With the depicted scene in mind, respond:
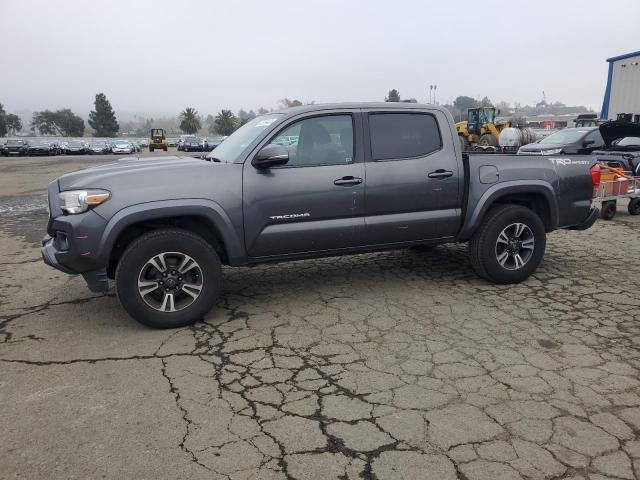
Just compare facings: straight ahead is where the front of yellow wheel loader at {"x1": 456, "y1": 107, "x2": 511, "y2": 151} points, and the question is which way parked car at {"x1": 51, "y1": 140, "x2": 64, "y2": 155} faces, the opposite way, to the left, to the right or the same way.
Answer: to the left

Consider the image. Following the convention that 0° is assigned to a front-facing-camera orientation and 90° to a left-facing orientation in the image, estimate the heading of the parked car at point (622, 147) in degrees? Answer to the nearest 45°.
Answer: approximately 45°

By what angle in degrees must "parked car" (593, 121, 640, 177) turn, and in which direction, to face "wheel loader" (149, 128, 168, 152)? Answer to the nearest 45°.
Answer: approximately 90° to its right

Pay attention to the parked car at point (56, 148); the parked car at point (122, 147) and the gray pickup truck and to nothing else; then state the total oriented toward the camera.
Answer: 2

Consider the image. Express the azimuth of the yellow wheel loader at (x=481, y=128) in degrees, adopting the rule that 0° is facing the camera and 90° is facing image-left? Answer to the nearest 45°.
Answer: approximately 45°

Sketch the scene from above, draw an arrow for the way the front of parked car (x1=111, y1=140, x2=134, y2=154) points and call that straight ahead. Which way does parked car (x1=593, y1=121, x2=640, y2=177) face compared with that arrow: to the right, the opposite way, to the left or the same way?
to the right

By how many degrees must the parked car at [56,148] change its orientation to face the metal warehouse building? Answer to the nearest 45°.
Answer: approximately 45° to its left

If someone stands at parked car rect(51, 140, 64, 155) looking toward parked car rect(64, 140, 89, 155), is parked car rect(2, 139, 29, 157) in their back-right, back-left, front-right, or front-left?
back-right

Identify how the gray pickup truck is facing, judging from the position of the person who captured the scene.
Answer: facing to the left of the viewer

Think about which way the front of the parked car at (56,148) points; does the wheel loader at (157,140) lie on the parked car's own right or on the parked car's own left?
on the parked car's own left
